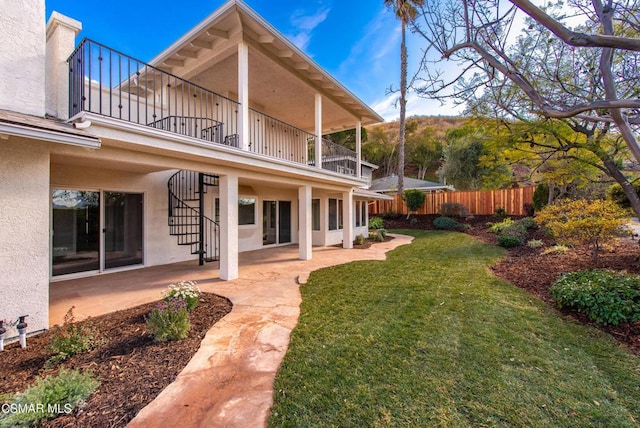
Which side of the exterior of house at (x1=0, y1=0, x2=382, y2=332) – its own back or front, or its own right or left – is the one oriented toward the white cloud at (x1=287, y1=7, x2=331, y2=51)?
left

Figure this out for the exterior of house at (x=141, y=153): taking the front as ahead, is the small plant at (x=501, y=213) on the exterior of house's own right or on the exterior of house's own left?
on the exterior of house's own left

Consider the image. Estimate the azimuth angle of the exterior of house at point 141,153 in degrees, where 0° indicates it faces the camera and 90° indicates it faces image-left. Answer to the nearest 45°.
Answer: approximately 315°

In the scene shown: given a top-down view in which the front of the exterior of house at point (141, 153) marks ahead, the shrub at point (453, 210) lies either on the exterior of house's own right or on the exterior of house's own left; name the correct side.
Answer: on the exterior of house's own left

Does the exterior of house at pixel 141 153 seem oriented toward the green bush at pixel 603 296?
yes

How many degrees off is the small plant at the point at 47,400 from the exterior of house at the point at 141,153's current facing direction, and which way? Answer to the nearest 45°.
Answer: approximately 45° to its right
